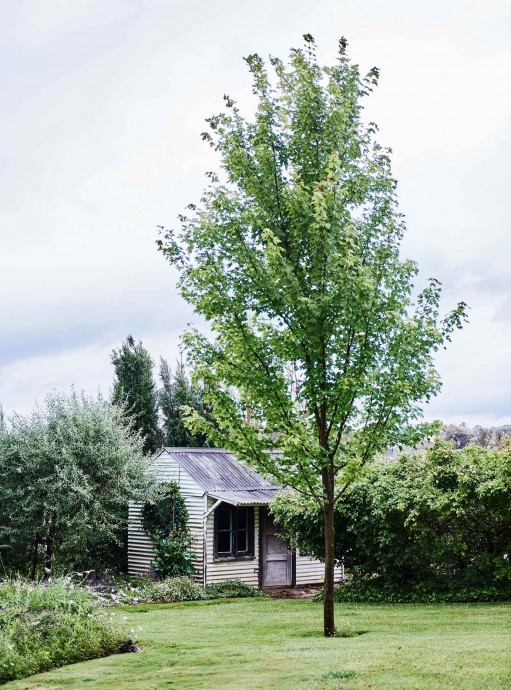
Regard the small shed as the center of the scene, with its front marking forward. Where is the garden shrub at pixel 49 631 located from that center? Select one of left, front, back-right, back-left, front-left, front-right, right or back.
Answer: front-right

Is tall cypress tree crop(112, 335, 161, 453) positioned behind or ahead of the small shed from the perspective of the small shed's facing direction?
behind

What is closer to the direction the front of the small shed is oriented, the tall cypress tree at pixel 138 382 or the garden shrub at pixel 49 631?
the garden shrub

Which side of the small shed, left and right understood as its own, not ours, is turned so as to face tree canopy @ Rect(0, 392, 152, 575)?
right

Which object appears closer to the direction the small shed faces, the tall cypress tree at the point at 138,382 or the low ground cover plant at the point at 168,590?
the low ground cover plant

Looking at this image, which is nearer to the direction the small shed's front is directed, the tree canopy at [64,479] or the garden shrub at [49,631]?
the garden shrub

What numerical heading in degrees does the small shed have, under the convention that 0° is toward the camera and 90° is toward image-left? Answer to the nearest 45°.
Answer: approximately 315°
